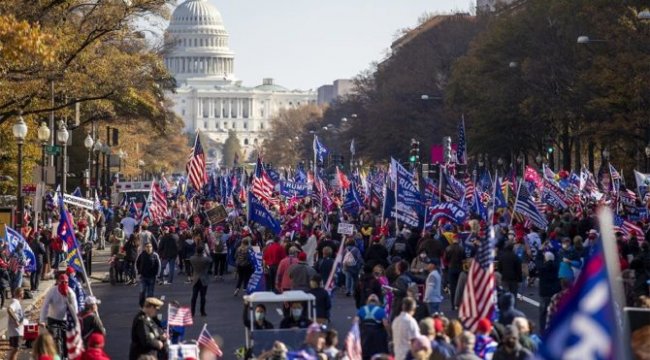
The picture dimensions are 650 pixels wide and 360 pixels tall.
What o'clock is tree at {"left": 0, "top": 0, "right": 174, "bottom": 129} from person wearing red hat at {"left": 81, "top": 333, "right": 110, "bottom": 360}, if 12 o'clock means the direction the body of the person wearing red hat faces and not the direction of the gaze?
The tree is roughly at 12 o'clock from the person wearing red hat.

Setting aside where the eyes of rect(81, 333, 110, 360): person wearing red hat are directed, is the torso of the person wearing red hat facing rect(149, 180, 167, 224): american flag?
yes

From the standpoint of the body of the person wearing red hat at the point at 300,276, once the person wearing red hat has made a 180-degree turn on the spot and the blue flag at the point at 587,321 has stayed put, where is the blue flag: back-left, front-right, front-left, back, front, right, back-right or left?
front

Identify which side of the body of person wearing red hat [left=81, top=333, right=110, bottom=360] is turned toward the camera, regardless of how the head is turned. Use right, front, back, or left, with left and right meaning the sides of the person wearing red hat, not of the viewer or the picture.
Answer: back

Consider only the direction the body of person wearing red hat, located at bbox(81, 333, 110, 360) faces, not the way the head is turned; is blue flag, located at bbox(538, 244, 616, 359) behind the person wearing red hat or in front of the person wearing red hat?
behind

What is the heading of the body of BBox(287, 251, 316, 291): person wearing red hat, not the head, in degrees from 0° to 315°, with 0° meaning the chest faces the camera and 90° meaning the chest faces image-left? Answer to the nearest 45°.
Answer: approximately 180°
